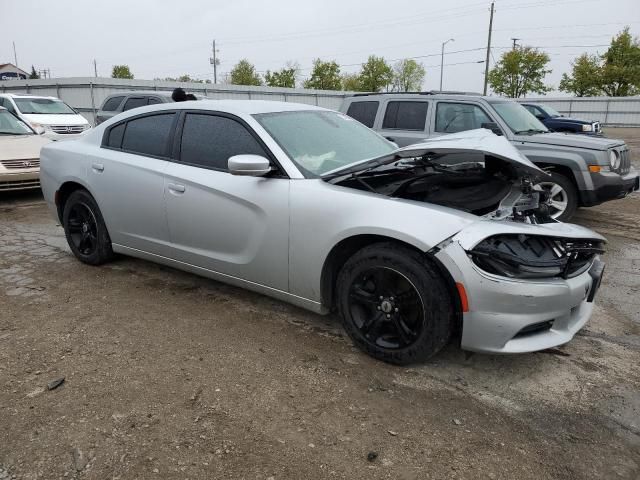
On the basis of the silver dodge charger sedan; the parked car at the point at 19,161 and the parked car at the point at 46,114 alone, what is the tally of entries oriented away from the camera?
0

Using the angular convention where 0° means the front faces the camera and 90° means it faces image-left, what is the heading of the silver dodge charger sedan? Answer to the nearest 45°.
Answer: approximately 315°

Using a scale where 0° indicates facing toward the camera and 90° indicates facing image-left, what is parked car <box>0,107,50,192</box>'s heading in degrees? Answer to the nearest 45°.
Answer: approximately 315°

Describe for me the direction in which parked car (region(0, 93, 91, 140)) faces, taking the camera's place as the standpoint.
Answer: facing the viewer and to the right of the viewer

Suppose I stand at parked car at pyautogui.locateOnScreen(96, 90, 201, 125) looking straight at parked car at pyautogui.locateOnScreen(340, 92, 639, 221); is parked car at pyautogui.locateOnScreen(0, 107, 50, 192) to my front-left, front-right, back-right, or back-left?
front-right

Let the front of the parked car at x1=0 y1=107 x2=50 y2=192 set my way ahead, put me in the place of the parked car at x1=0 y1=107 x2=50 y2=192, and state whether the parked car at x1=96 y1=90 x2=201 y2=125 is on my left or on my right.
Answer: on my left

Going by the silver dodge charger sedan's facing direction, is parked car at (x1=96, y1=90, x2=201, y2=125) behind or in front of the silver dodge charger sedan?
behind

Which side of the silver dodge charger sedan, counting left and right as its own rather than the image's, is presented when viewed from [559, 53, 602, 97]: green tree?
left
